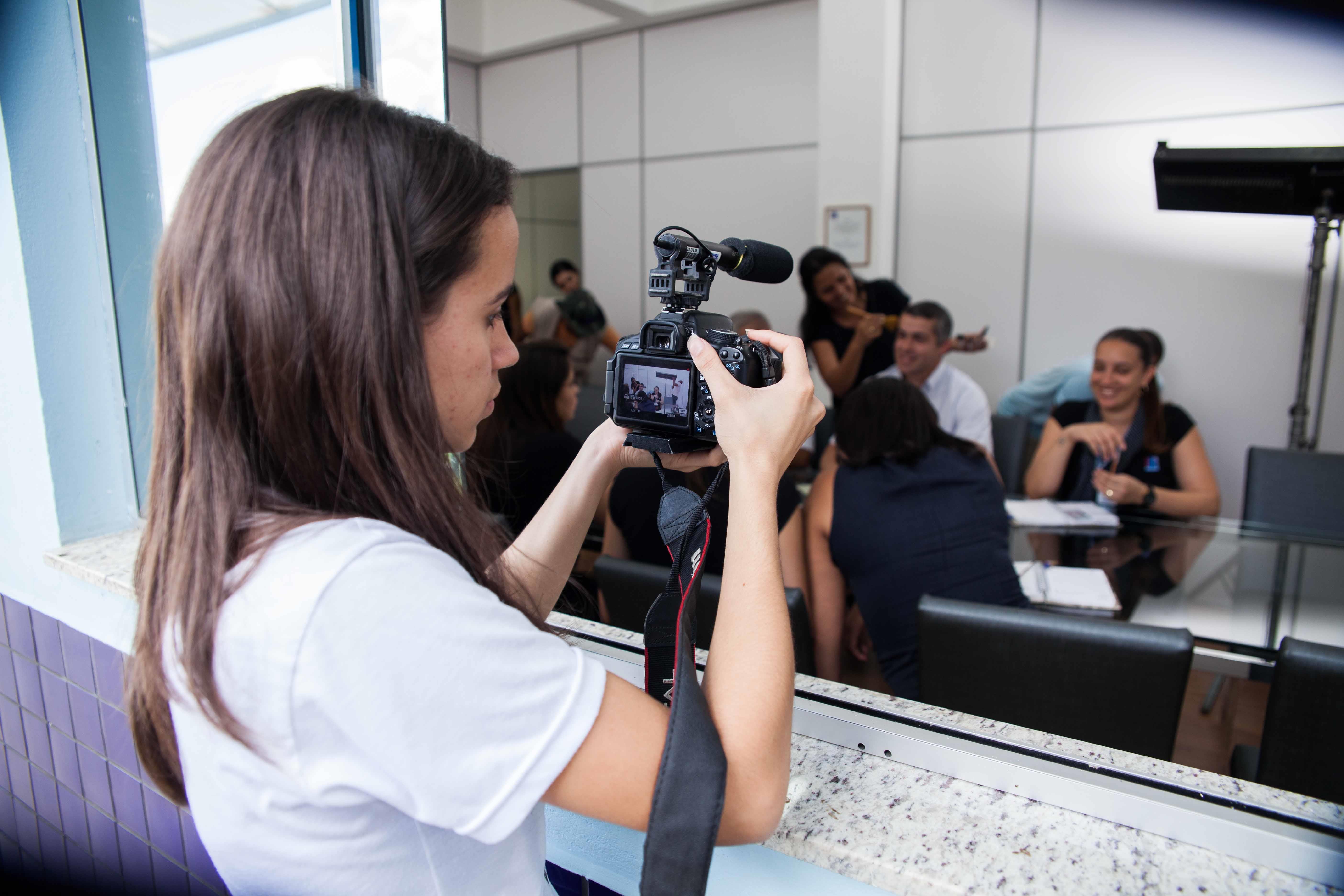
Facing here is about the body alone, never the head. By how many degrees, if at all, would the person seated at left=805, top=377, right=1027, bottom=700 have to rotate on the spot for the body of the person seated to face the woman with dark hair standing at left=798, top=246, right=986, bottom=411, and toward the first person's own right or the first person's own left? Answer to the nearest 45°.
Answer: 0° — they already face them

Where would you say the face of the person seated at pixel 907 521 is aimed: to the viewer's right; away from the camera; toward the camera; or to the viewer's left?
away from the camera

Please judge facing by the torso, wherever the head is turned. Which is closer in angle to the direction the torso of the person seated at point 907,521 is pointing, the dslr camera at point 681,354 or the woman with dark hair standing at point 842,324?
the woman with dark hair standing

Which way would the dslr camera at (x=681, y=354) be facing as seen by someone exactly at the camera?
facing away from the viewer and to the right of the viewer

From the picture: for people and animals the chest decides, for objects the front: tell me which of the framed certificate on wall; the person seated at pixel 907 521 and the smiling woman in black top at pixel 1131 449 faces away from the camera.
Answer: the person seated

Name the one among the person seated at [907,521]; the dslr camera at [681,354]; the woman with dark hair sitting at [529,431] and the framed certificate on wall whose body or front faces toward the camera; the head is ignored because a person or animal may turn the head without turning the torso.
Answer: the framed certificate on wall

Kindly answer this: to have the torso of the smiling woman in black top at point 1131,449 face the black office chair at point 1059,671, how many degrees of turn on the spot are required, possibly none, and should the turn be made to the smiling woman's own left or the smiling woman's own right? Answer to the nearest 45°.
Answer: approximately 45° to the smiling woman's own left

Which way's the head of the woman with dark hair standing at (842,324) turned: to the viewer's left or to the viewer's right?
to the viewer's right

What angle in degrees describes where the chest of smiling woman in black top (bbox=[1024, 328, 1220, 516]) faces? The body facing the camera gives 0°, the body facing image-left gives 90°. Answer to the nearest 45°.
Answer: approximately 45°

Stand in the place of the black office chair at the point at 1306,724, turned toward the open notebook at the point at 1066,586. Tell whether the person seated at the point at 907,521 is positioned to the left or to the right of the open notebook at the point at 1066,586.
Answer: left
